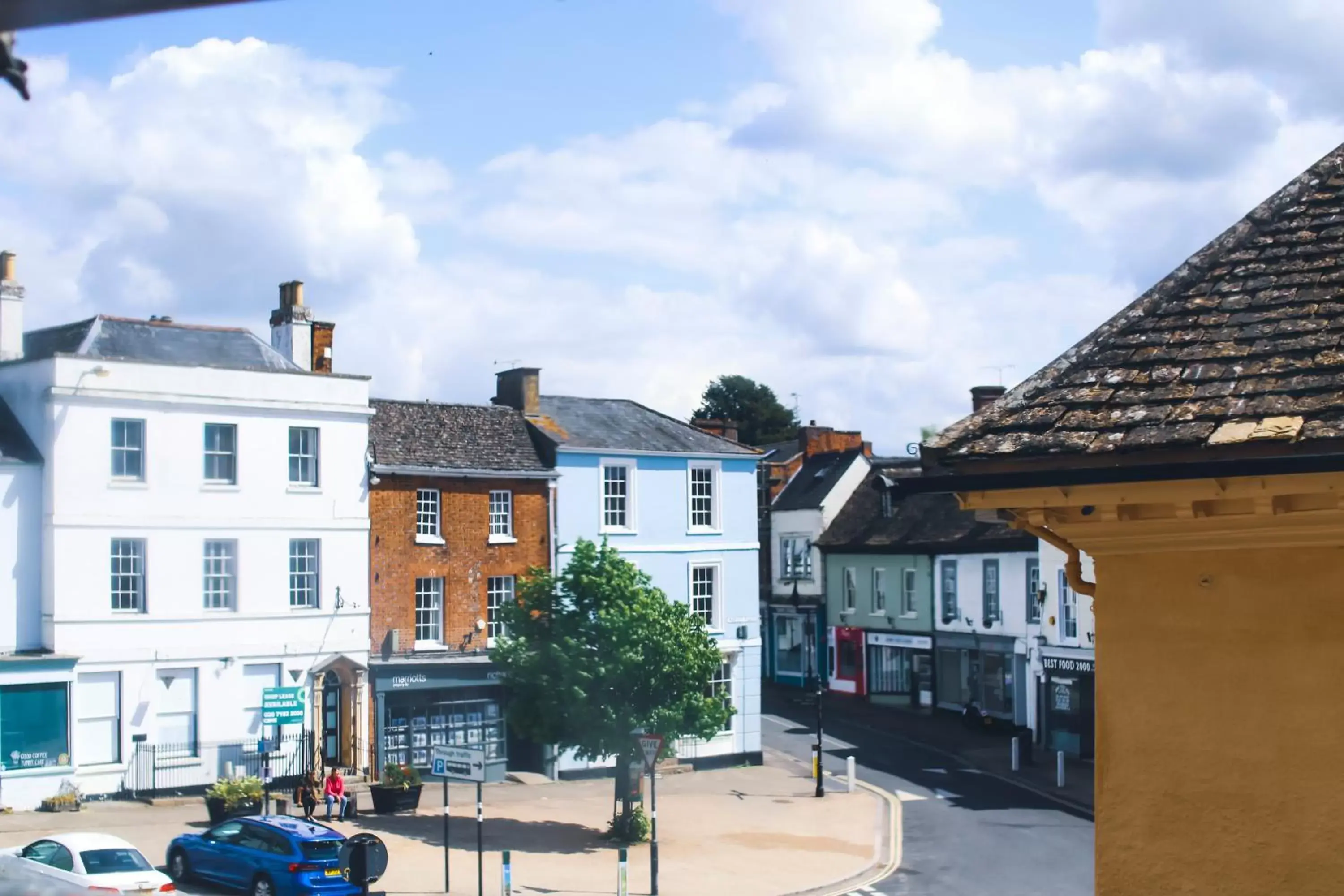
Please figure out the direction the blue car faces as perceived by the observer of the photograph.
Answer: facing away from the viewer and to the left of the viewer

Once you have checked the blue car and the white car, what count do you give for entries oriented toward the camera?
0

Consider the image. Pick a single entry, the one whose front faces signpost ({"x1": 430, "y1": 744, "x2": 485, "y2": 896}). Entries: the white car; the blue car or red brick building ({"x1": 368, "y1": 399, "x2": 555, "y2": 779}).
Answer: the red brick building

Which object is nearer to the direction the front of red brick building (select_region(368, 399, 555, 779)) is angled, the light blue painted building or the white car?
the white car

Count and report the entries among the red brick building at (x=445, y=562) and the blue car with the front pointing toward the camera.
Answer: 1

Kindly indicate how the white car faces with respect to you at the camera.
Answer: facing away from the viewer and to the left of the viewer

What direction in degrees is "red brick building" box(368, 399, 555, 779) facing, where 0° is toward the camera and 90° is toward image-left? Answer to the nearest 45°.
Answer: approximately 0°

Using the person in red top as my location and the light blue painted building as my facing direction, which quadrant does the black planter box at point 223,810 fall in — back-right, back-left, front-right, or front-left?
back-left

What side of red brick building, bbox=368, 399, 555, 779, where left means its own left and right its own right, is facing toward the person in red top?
front
